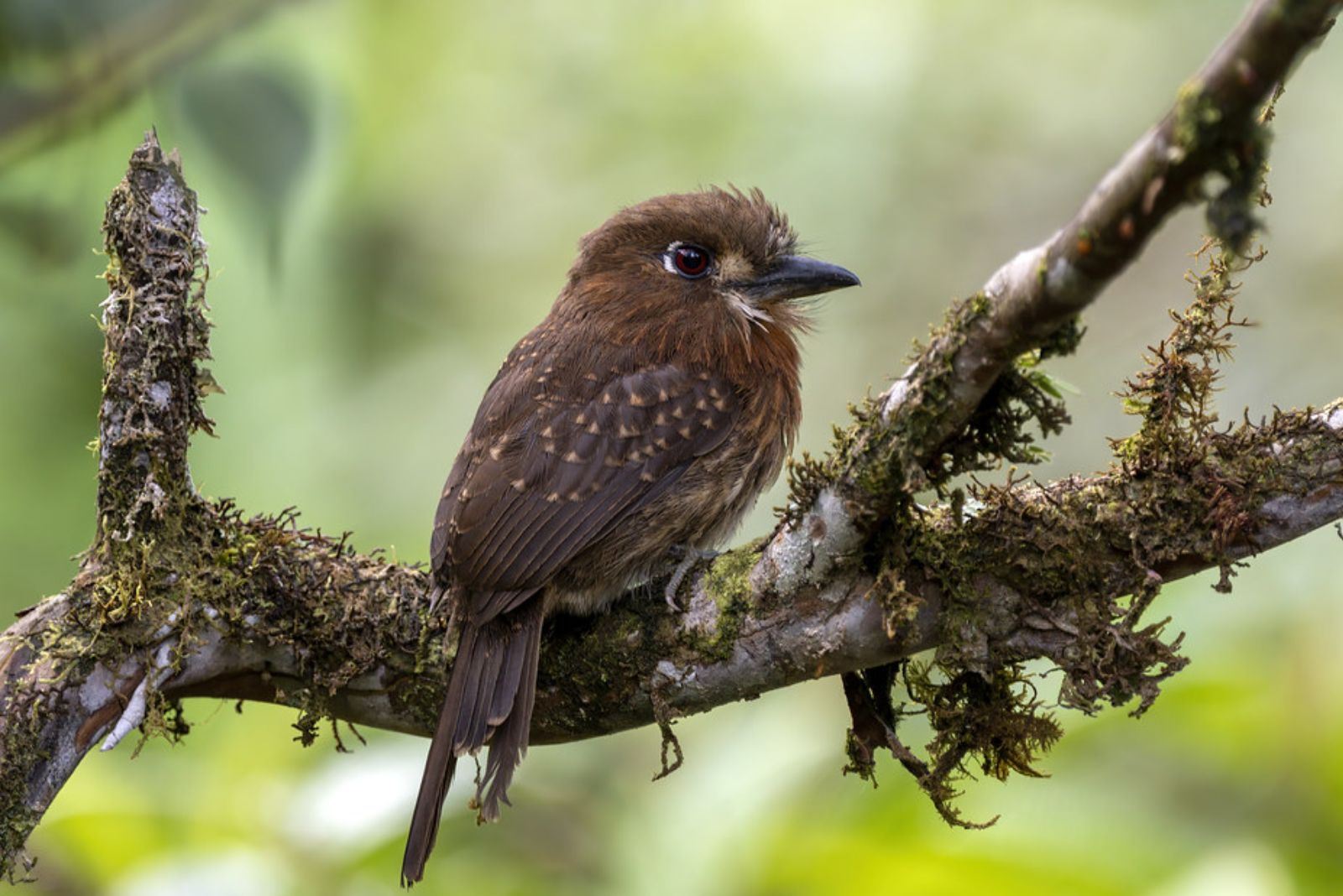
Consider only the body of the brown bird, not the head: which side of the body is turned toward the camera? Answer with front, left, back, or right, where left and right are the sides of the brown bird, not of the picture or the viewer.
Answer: right
